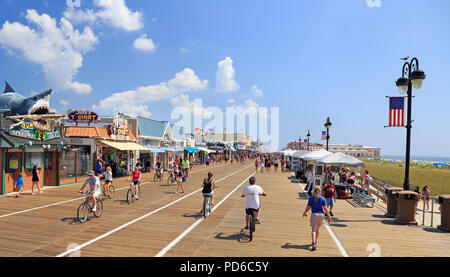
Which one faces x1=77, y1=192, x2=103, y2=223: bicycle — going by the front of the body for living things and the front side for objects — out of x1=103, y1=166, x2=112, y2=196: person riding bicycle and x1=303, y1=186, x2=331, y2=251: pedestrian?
the person riding bicycle

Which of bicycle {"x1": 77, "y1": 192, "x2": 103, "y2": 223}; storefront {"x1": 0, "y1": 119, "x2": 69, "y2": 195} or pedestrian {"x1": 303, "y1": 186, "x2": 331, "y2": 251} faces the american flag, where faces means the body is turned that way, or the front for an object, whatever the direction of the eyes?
the storefront

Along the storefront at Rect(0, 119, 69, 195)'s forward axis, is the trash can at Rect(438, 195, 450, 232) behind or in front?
in front

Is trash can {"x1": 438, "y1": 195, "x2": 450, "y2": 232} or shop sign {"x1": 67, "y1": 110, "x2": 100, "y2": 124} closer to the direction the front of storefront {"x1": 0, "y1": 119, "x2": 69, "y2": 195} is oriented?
the trash can

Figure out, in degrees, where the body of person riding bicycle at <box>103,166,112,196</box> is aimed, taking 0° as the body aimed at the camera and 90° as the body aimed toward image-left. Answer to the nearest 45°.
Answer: approximately 0°

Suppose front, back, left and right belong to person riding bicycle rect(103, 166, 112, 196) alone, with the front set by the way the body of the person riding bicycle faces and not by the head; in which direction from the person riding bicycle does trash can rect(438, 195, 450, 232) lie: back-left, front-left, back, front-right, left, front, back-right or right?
front-left
